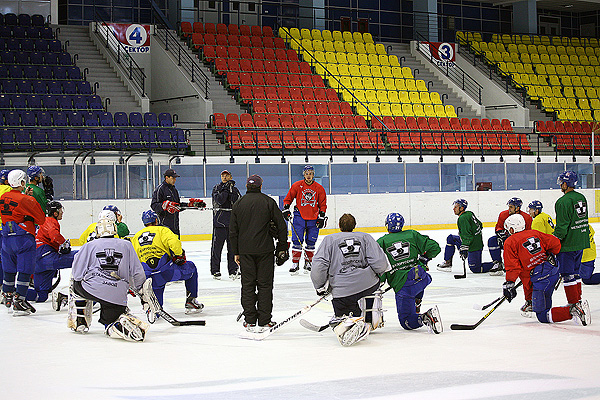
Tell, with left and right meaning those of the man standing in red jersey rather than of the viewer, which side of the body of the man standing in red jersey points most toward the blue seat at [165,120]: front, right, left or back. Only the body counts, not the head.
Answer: back

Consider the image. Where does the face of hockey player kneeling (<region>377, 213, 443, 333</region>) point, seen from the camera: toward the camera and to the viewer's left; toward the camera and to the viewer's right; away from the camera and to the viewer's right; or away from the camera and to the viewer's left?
away from the camera and to the viewer's left

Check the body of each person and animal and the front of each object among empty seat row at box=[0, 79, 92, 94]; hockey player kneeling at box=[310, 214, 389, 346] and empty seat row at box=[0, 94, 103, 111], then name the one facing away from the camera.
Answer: the hockey player kneeling

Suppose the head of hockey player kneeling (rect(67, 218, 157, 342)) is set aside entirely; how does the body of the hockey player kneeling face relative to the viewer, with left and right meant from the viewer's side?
facing away from the viewer

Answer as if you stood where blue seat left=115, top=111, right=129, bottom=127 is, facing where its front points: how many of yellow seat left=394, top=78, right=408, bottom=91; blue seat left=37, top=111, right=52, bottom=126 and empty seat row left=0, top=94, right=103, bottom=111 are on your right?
2

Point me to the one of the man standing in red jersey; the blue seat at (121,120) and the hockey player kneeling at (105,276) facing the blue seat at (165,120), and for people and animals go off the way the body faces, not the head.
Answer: the hockey player kneeling

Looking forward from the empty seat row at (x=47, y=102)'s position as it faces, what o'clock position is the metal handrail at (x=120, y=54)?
The metal handrail is roughly at 7 o'clock from the empty seat row.

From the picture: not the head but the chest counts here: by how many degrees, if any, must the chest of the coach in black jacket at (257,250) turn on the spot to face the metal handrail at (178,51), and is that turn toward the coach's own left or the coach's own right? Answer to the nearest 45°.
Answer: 0° — they already face it

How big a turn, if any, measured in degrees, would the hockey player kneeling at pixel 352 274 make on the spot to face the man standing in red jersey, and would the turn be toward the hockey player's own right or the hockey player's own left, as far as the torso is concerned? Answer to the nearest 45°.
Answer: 0° — they already face them

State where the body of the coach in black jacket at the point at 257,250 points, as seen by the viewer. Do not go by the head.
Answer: away from the camera

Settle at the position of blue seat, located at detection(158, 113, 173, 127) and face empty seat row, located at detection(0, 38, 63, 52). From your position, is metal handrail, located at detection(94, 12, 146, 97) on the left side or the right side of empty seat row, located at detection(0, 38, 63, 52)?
right

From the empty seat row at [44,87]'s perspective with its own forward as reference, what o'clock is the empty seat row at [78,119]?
the empty seat row at [78,119] is roughly at 11 o'clock from the empty seat row at [44,87].

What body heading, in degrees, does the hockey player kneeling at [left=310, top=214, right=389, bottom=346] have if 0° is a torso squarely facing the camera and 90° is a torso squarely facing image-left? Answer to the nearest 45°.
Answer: approximately 180°

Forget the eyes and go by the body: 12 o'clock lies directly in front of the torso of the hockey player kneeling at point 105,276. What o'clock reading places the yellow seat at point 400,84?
The yellow seat is roughly at 1 o'clock from the hockey player kneeling.

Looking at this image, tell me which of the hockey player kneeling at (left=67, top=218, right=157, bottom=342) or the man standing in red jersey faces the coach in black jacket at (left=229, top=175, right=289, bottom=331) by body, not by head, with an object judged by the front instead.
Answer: the man standing in red jersey
